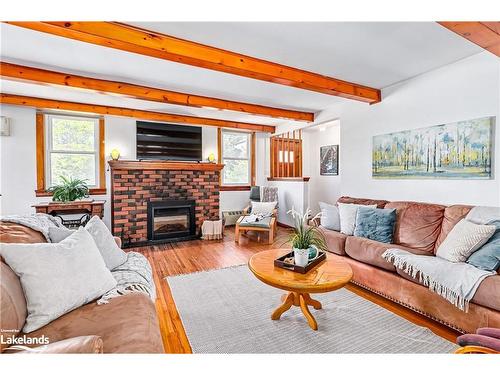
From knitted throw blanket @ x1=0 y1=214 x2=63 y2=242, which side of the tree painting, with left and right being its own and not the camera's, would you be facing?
front

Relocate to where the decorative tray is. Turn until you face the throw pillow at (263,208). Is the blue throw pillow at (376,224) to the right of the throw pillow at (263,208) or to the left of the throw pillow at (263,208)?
right

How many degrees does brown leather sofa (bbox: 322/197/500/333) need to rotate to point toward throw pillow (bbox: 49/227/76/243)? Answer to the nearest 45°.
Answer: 0° — it already faces it

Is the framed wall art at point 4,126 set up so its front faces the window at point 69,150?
no

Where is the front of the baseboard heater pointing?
toward the camera

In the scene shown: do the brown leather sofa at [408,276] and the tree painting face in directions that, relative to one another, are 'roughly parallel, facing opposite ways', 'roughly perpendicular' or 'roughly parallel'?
roughly parallel

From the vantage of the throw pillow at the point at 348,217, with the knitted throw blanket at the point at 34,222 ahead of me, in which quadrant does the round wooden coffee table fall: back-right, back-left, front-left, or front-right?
front-left

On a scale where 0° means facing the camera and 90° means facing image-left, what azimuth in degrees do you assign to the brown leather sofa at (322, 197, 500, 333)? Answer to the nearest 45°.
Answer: approximately 45°

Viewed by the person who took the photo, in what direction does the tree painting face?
facing the viewer and to the left of the viewer

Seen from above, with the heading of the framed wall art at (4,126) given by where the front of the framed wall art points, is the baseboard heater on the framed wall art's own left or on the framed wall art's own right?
on the framed wall art's own left

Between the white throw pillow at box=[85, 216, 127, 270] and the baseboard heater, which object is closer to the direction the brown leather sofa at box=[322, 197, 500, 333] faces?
the white throw pillow

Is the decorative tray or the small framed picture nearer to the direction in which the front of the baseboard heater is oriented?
the decorative tray

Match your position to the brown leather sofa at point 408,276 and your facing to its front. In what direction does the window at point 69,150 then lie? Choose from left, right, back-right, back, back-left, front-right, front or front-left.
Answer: front-right

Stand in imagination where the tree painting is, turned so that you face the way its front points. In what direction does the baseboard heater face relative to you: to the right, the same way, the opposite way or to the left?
to the left
